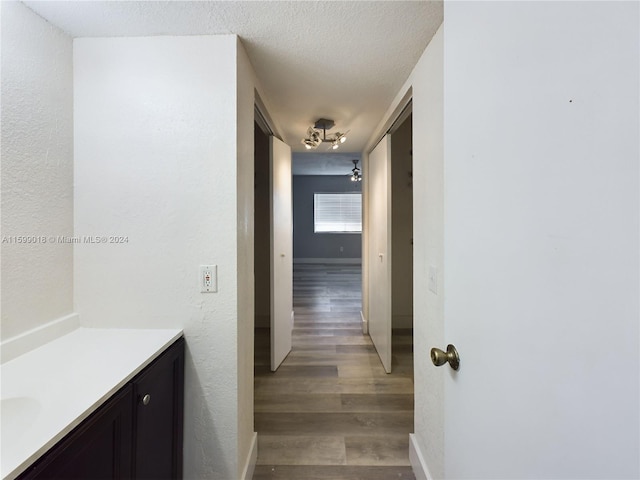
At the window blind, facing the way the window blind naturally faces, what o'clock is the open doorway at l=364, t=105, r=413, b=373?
The open doorway is roughly at 12 o'clock from the window blind.

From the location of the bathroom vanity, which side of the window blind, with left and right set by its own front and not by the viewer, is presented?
front

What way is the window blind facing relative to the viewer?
toward the camera

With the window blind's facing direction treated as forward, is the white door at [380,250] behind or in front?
in front

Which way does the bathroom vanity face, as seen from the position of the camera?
facing the viewer and to the right of the viewer

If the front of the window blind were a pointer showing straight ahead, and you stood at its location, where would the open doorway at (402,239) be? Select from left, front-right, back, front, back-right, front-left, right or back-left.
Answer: front

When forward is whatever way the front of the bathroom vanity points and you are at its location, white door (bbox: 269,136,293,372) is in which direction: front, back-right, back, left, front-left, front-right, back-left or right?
left

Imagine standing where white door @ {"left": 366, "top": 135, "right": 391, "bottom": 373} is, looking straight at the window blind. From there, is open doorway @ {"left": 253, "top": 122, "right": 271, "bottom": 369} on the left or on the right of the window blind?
left

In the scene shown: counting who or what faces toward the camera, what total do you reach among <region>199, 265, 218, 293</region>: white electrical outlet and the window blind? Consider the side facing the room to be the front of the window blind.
2

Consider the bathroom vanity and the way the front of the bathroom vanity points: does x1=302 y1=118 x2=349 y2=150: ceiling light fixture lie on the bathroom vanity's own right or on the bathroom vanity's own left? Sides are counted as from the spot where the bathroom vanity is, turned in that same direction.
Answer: on the bathroom vanity's own left

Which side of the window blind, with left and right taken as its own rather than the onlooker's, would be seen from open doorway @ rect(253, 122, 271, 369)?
front

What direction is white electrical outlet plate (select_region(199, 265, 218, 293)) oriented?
toward the camera
